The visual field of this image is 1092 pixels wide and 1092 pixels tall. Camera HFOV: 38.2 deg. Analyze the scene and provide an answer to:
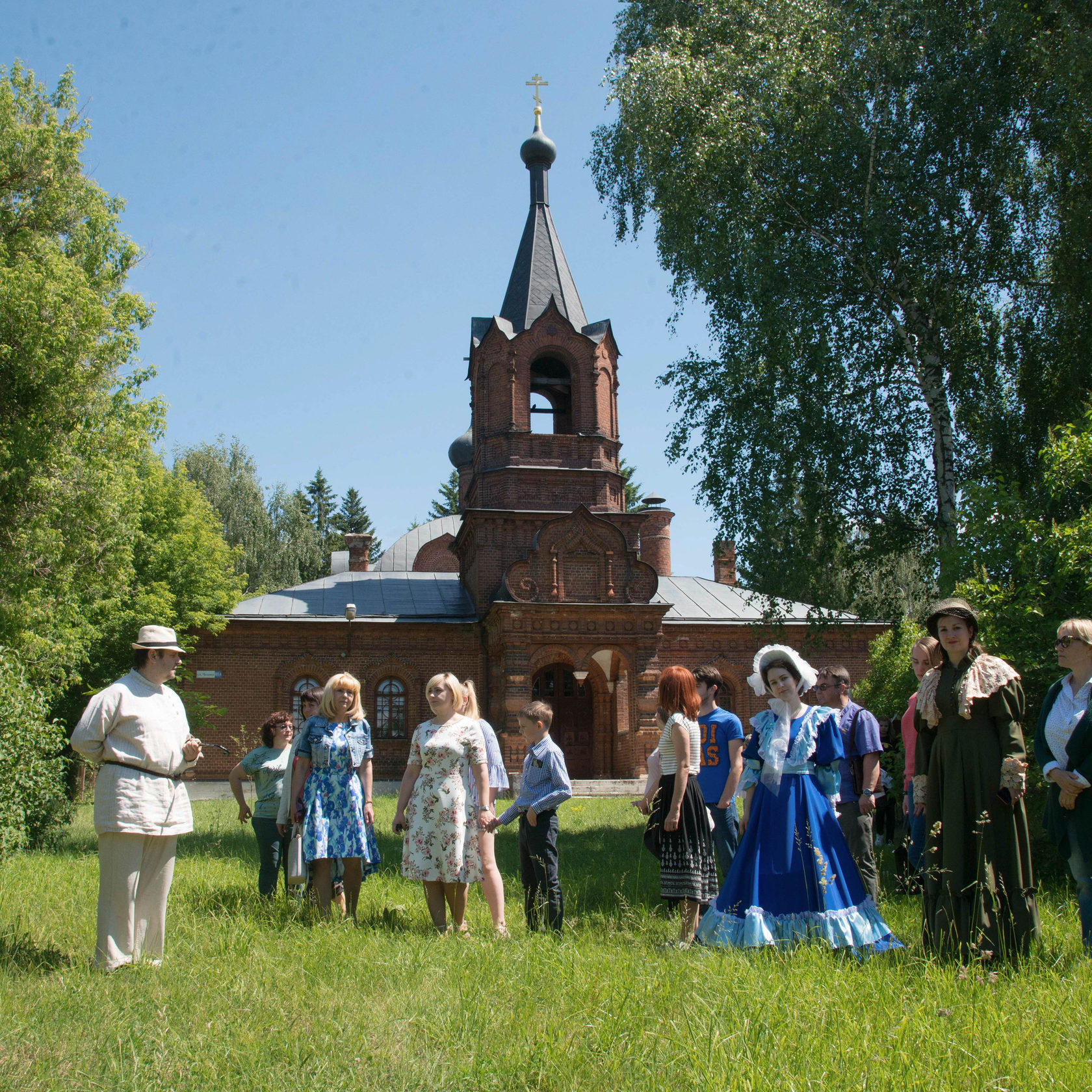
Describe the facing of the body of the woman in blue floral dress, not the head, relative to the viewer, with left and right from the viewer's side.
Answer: facing the viewer

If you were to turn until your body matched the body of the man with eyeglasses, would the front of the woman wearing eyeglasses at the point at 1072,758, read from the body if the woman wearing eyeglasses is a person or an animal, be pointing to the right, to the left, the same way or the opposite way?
the same way

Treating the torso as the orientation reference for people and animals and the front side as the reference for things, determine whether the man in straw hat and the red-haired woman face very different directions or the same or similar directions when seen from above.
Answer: very different directions

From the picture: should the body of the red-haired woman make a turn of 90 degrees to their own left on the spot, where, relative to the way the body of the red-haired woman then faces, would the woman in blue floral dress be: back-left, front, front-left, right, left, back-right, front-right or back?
right

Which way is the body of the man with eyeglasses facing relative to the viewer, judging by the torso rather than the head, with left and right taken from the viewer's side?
facing the viewer and to the left of the viewer

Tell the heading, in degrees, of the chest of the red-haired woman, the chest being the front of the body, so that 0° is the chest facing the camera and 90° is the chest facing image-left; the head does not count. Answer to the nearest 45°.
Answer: approximately 90°

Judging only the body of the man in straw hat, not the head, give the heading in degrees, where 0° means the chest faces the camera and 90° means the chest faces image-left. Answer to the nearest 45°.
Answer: approximately 315°

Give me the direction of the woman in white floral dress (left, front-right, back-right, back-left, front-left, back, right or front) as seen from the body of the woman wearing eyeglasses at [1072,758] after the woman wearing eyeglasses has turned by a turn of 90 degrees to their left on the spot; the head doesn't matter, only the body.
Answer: back-right

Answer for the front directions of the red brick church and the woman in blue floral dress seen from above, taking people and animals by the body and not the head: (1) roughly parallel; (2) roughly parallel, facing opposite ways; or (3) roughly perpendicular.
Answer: roughly parallel

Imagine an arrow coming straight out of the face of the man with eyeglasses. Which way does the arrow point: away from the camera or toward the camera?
toward the camera

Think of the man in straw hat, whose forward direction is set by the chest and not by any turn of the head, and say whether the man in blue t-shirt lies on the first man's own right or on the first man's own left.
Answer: on the first man's own left

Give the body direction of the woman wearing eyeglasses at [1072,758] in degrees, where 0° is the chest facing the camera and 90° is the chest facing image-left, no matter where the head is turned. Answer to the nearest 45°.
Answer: approximately 45°

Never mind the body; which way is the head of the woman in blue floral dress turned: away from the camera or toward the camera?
toward the camera

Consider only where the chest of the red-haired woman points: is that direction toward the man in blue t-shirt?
no

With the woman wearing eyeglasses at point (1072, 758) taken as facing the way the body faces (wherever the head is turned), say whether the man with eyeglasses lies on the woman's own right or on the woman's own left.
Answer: on the woman's own right
